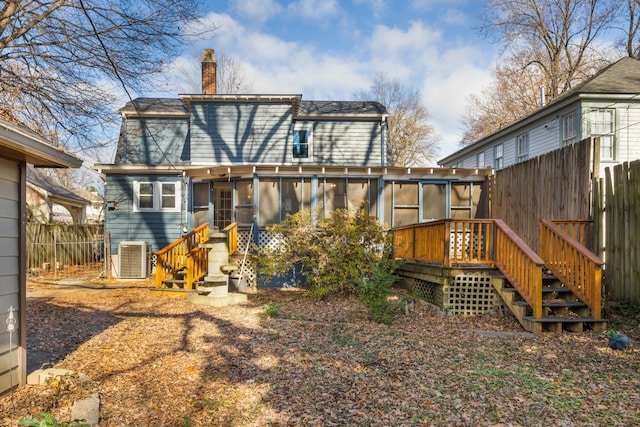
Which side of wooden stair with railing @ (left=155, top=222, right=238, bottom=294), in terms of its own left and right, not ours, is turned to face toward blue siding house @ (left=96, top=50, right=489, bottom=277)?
back

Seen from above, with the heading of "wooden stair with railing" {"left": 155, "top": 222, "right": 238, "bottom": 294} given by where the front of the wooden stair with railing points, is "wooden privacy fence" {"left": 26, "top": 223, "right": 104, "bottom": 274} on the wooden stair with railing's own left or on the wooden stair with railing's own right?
on the wooden stair with railing's own right

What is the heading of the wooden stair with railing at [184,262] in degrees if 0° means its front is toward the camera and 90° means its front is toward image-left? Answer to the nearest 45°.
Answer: approximately 45°

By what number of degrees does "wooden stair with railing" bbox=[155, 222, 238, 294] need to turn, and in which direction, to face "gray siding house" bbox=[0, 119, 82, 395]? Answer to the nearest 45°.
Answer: approximately 45° to its left

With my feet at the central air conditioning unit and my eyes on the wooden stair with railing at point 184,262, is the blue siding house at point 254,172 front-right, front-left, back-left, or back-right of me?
front-left

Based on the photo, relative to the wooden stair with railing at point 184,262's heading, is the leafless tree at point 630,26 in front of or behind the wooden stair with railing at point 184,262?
behind

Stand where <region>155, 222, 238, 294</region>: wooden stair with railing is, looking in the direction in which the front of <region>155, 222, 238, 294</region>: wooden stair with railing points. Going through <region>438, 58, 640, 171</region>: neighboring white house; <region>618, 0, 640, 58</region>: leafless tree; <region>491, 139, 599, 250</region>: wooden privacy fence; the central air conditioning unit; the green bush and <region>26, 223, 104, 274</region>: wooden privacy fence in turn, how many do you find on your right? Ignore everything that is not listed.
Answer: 2
